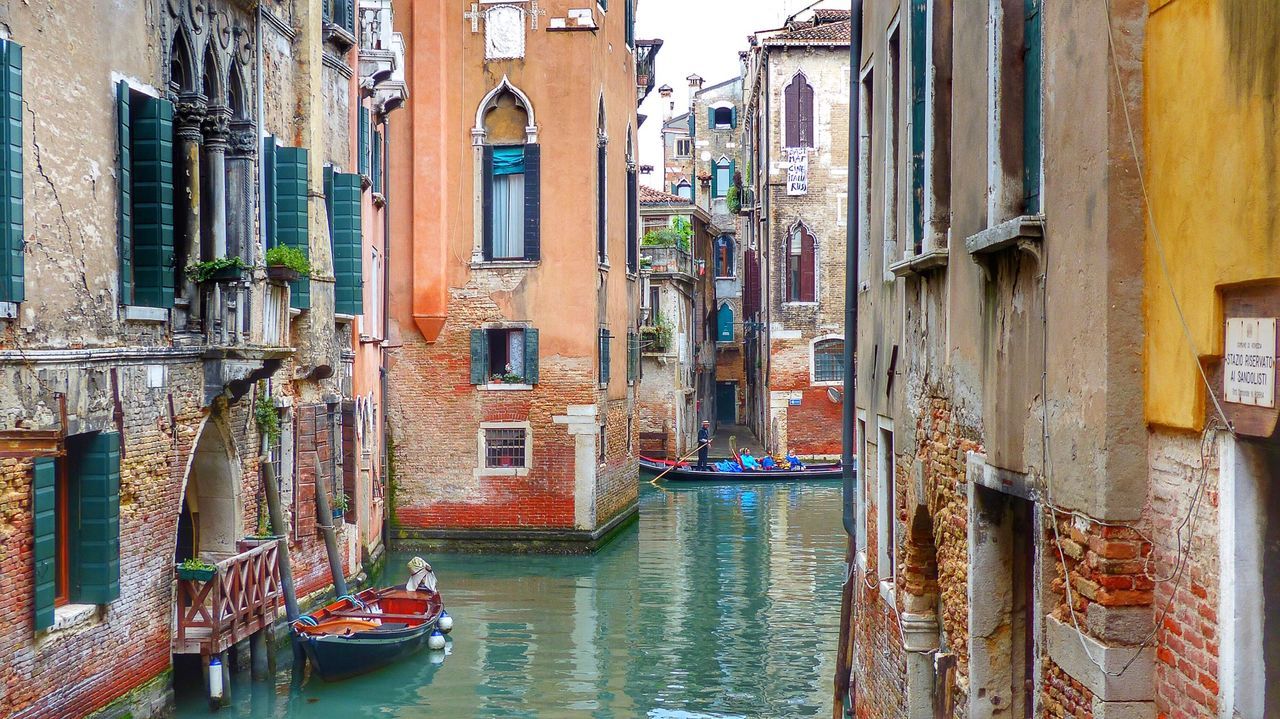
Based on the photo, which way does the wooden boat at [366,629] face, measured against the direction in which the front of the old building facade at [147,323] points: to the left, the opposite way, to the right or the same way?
to the right

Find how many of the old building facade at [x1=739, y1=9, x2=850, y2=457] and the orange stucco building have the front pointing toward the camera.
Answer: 2

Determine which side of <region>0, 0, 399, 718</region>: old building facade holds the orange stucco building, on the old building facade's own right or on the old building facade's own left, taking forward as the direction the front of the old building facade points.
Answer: on the old building facade's own left

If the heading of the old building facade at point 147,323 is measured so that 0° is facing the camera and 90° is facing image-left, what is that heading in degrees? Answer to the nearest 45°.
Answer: approximately 315°

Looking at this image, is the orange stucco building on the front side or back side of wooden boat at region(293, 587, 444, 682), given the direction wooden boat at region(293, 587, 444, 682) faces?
on the back side

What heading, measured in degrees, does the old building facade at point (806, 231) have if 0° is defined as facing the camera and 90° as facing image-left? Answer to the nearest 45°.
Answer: approximately 0°
